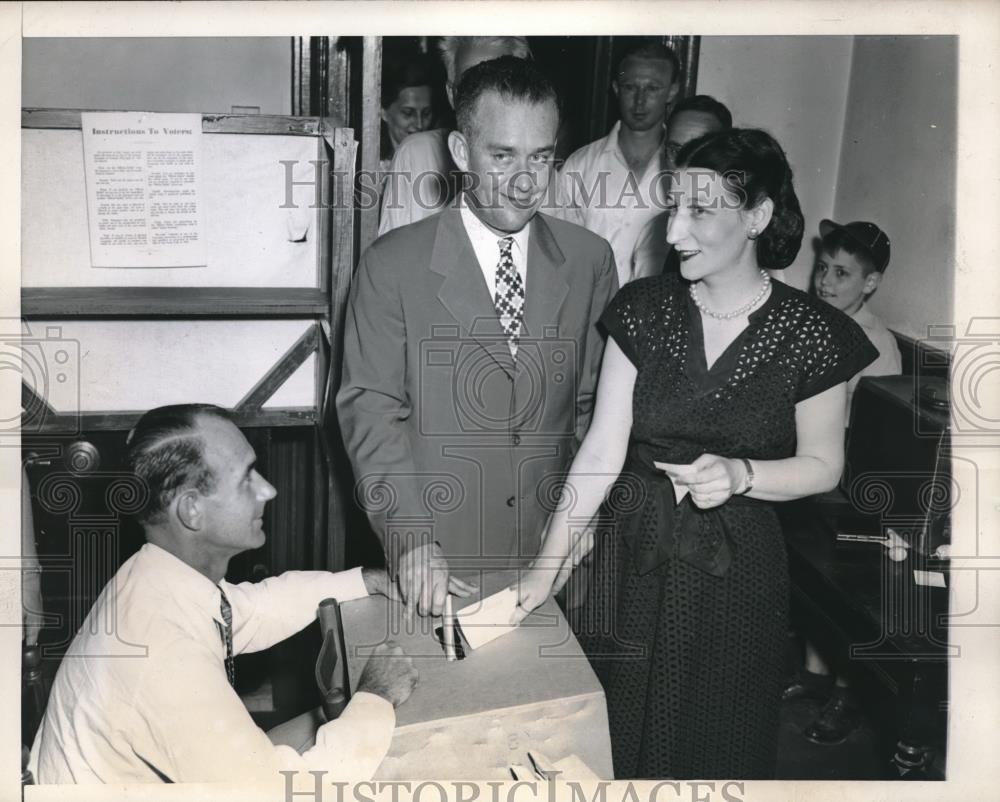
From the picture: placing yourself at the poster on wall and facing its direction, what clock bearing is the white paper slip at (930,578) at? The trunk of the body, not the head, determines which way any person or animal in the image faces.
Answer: The white paper slip is roughly at 10 o'clock from the poster on wall.

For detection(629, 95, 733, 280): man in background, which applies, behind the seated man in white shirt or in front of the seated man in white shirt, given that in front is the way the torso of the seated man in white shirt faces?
in front

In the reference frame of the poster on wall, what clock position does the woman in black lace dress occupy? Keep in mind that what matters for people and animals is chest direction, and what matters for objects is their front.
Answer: The woman in black lace dress is roughly at 10 o'clock from the poster on wall.

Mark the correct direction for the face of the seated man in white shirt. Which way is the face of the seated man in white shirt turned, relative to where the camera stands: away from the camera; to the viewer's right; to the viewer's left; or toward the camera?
to the viewer's right

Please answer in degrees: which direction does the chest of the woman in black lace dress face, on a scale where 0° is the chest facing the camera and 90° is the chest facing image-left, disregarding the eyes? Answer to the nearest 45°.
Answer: approximately 45°

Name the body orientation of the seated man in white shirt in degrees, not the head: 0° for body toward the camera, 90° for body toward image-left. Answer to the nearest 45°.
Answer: approximately 270°

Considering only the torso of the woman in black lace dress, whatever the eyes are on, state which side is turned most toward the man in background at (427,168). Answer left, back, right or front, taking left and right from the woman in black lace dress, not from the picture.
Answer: right

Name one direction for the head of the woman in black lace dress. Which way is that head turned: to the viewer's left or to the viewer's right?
to the viewer's left

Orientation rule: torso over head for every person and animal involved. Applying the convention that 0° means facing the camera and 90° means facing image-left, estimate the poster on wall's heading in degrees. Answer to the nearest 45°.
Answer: approximately 0°

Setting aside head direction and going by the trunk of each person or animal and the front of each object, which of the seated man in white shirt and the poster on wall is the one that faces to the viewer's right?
the seated man in white shirt

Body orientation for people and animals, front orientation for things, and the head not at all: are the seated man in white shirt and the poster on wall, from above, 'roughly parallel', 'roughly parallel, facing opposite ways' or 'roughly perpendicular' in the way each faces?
roughly perpendicular
